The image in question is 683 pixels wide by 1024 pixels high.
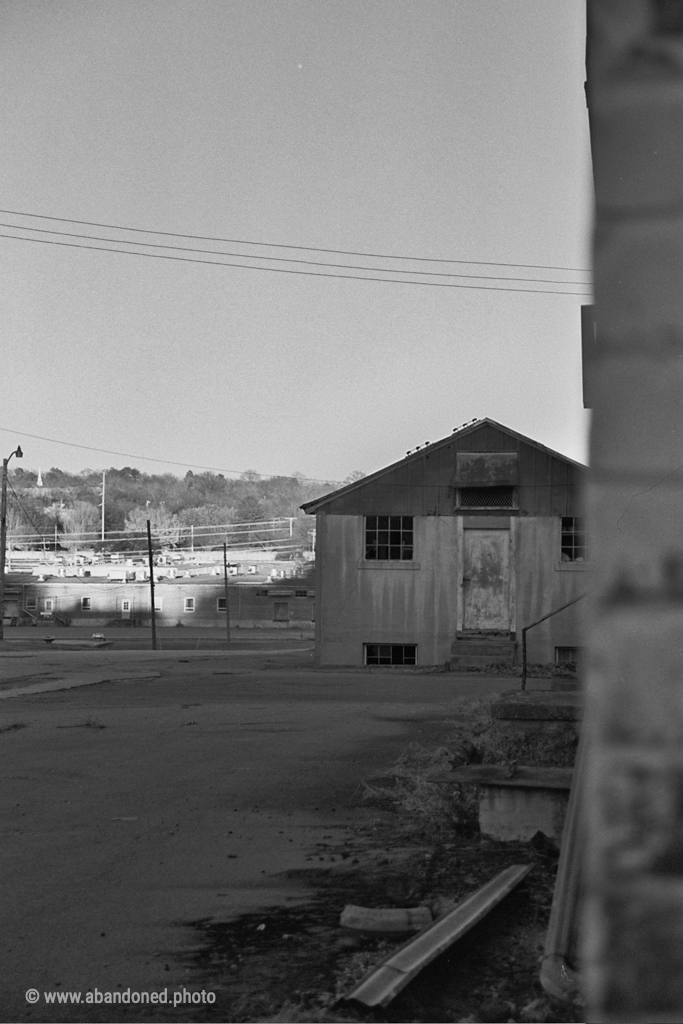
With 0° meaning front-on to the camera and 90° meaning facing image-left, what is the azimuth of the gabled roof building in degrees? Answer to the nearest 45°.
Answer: approximately 0°
